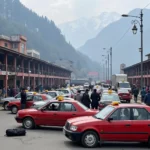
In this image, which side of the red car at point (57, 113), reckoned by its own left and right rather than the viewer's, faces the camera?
left

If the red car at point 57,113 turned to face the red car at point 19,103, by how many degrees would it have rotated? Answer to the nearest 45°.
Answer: approximately 90° to its right

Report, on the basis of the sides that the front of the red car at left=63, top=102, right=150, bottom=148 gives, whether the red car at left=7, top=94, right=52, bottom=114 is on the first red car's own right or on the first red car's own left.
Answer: on the first red car's own right

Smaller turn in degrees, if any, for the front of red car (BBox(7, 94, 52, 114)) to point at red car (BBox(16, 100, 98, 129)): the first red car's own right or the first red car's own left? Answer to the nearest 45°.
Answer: approximately 90° to the first red car's own left

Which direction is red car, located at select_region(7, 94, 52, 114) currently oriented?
to the viewer's left

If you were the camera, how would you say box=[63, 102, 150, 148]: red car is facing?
facing the viewer and to the left of the viewer

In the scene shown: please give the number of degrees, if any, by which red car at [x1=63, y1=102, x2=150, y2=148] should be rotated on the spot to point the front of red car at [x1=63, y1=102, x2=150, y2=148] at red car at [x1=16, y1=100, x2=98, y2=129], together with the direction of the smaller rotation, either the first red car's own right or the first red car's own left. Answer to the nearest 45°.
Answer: approximately 90° to the first red car's own right

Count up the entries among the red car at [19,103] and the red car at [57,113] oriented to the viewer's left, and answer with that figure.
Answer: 2

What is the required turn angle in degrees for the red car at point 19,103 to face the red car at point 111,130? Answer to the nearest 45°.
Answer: approximately 90° to its left
